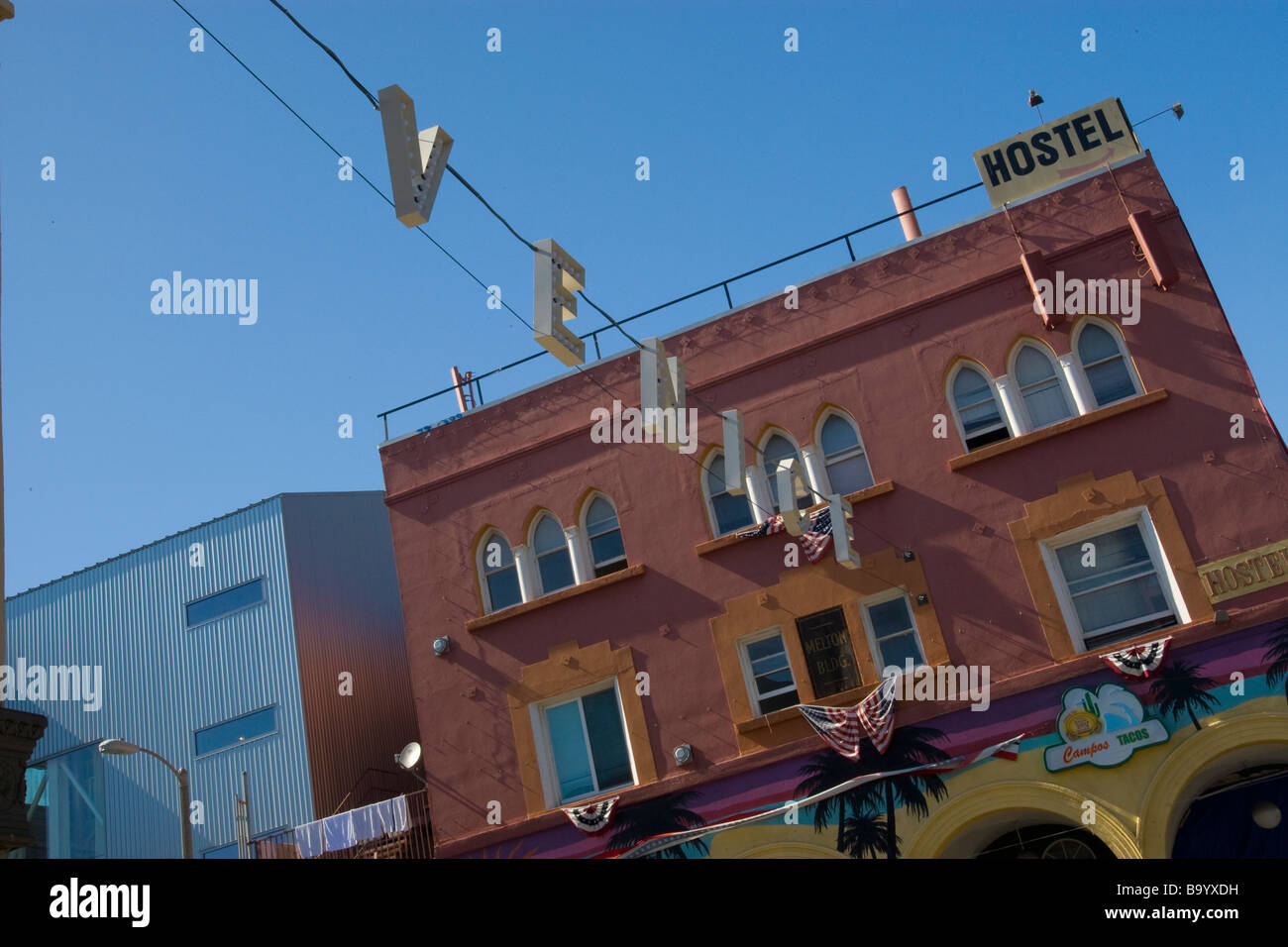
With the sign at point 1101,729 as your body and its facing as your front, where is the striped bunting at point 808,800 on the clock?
The striped bunting is roughly at 3 o'clock from the sign.

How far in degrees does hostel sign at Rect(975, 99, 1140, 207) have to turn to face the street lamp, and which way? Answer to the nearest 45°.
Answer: approximately 90° to its right

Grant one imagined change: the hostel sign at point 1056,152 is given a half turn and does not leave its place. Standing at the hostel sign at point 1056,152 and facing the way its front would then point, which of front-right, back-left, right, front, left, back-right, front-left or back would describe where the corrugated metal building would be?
left

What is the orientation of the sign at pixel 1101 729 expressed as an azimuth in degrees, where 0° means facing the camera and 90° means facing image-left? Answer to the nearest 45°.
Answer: approximately 0°

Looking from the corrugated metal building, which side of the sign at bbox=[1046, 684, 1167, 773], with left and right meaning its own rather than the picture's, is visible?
right

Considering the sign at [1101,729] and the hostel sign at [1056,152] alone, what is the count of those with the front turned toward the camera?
2
